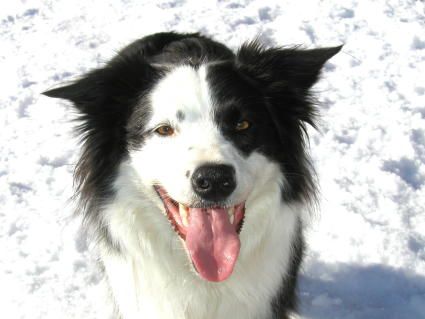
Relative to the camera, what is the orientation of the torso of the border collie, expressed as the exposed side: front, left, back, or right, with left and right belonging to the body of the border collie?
front
